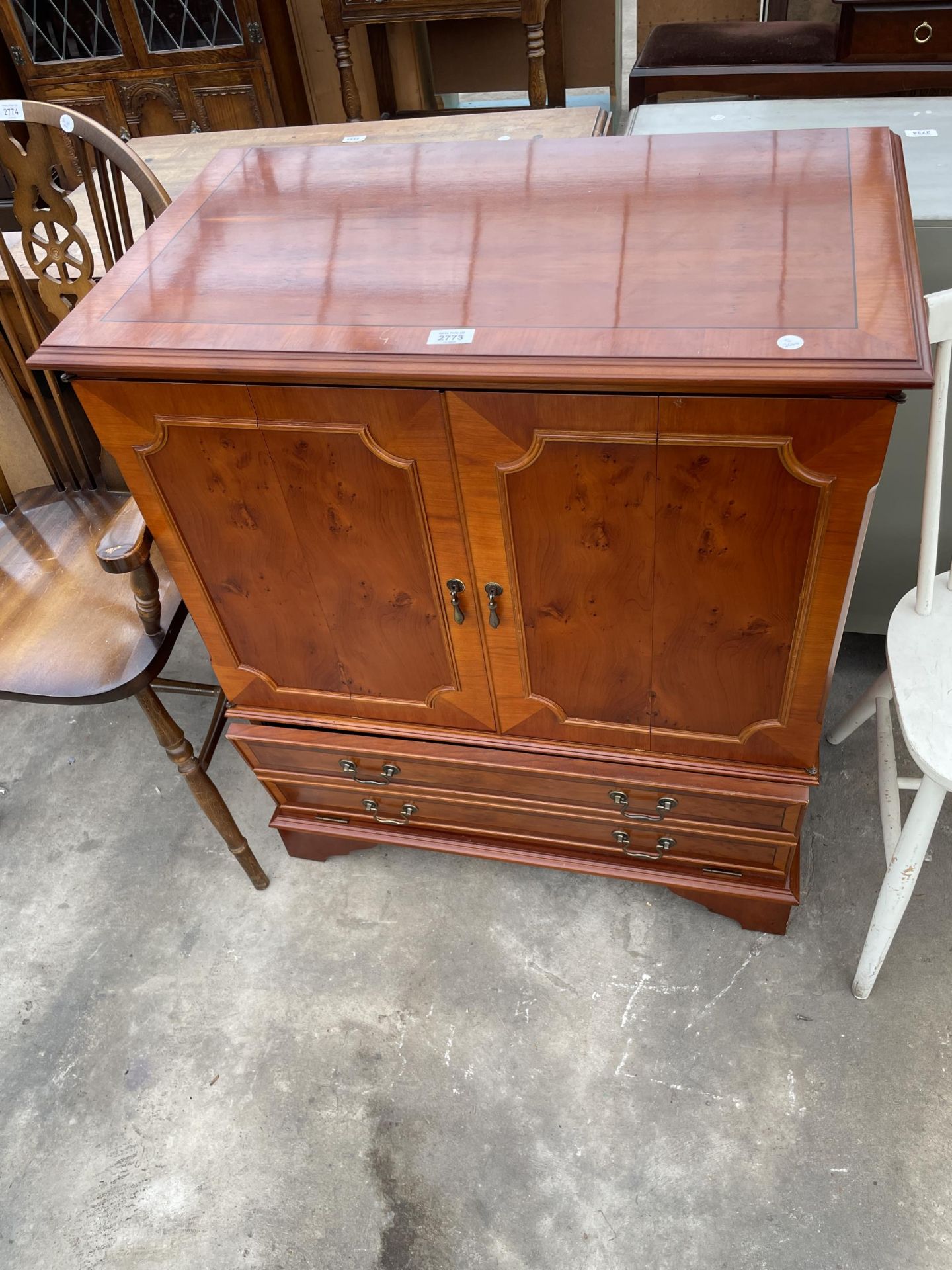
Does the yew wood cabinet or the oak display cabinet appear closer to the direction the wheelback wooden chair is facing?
the yew wood cabinet

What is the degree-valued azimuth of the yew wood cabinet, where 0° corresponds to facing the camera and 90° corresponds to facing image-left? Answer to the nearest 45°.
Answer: approximately 0°

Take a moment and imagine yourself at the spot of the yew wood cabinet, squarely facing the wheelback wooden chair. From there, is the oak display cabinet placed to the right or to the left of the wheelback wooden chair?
right

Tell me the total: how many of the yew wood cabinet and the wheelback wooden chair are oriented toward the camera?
2

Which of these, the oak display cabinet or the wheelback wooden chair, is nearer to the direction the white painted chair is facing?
the wheelback wooden chair

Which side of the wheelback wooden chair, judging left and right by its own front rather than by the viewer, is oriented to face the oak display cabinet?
back

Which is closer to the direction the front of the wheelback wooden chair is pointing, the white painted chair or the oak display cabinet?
the white painted chair

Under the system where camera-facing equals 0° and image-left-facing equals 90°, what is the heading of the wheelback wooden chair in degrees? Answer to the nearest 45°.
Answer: approximately 0°

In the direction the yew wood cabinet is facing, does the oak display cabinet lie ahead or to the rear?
to the rear
